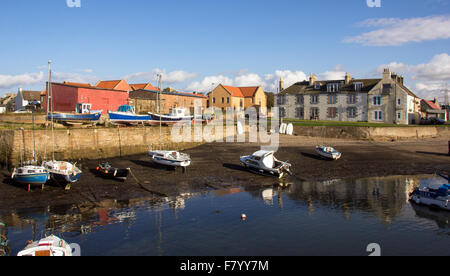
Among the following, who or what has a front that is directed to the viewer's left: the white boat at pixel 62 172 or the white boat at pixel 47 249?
the white boat at pixel 47 249

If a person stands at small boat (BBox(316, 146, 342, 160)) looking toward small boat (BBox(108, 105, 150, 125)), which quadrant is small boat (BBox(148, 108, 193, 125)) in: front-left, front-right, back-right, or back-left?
front-right

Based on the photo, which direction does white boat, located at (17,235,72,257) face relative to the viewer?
to the viewer's left

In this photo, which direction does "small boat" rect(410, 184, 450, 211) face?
to the viewer's left

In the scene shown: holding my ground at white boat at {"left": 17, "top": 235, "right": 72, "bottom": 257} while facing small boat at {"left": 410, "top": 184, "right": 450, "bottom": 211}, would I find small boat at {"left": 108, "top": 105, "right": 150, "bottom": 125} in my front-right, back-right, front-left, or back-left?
front-left

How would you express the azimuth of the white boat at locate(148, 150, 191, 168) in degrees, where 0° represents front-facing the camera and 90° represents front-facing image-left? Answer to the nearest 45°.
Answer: approximately 135°

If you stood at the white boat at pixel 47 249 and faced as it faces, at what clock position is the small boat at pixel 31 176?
The small boat is roughly at 12 o'clock from the white boat.

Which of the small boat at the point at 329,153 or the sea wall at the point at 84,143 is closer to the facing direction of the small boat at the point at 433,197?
the sea wall

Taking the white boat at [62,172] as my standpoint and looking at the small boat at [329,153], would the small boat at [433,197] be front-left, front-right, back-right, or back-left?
front-right

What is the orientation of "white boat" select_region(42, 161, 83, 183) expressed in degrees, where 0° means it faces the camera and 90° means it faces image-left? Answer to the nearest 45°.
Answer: approximately 315°
